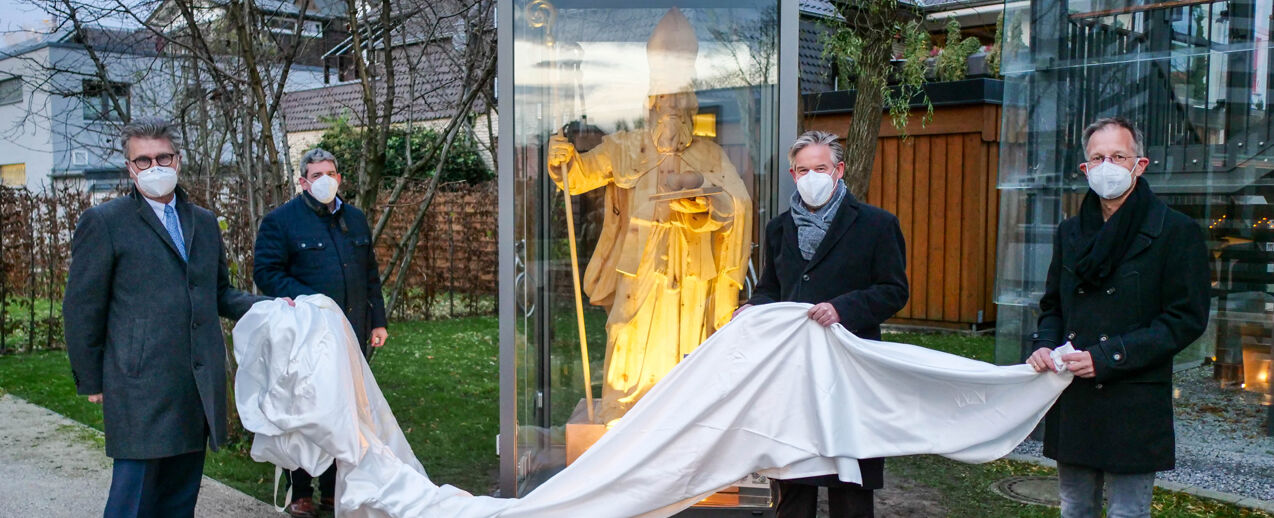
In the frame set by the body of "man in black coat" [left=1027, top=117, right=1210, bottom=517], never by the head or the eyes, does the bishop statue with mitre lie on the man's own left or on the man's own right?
on the man's own right

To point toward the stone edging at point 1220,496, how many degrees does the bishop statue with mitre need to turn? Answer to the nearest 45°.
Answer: approximately 90° to its left

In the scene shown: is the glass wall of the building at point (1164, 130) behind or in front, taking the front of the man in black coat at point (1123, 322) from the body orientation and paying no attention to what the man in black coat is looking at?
behind

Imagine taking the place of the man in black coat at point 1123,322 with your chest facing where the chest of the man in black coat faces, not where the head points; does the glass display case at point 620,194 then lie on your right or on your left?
on your right

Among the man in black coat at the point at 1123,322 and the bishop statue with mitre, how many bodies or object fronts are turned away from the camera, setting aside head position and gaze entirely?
0

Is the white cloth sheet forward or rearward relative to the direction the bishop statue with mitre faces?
forward

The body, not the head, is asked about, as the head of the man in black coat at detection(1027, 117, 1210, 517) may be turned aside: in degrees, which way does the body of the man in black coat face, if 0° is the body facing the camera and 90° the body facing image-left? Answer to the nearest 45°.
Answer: approximately 45°

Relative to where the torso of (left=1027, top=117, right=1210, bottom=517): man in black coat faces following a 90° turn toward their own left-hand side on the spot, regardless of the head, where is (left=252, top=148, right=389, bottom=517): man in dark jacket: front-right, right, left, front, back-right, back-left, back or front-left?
back-right

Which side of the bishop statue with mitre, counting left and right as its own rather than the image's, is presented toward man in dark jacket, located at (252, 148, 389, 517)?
right
